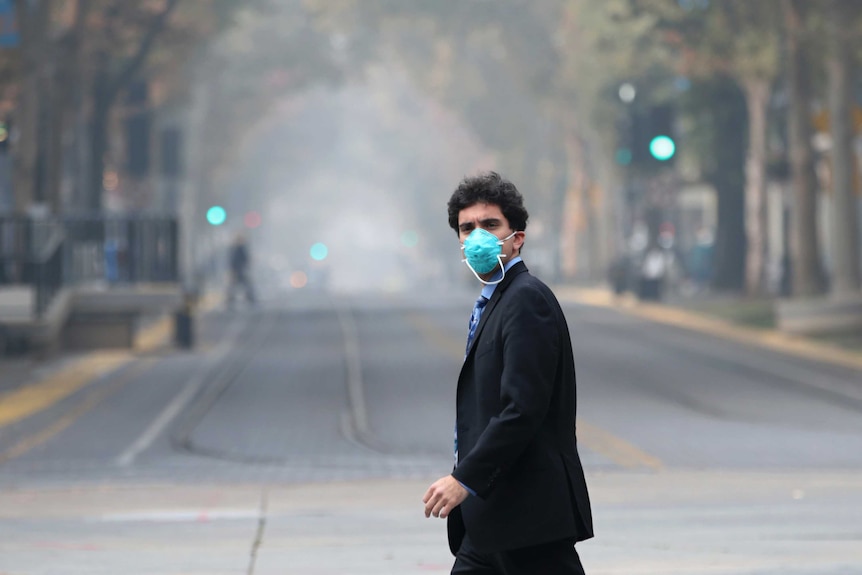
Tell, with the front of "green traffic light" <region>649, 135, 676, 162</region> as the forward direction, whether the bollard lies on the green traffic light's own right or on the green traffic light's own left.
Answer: on the green traffic light's own right

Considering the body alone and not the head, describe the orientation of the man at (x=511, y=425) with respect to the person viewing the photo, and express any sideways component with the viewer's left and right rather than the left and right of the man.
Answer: facing to the left of the viewer

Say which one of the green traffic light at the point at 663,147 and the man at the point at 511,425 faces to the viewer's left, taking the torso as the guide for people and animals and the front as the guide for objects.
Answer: the man

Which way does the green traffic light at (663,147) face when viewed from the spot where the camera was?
facing the viewer

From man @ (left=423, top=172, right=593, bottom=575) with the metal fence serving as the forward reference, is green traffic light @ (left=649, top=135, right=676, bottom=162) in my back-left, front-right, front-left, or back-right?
front-right

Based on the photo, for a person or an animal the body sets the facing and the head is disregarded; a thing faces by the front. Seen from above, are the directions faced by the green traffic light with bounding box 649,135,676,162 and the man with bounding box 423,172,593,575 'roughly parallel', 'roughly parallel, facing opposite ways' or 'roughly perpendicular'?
roughly perpendicular

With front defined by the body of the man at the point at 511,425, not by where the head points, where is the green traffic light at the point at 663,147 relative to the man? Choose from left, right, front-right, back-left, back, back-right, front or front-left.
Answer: right

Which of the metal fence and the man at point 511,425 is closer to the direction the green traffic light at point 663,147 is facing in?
the man

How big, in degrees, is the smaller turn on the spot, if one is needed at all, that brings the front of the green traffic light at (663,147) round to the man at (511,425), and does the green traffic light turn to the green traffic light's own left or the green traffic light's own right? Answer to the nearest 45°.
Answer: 0° — it already faces them

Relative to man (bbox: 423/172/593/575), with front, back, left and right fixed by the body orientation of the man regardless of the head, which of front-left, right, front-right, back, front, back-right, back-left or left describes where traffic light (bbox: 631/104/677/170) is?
right

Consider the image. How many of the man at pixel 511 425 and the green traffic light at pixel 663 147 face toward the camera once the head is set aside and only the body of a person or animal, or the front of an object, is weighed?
1
